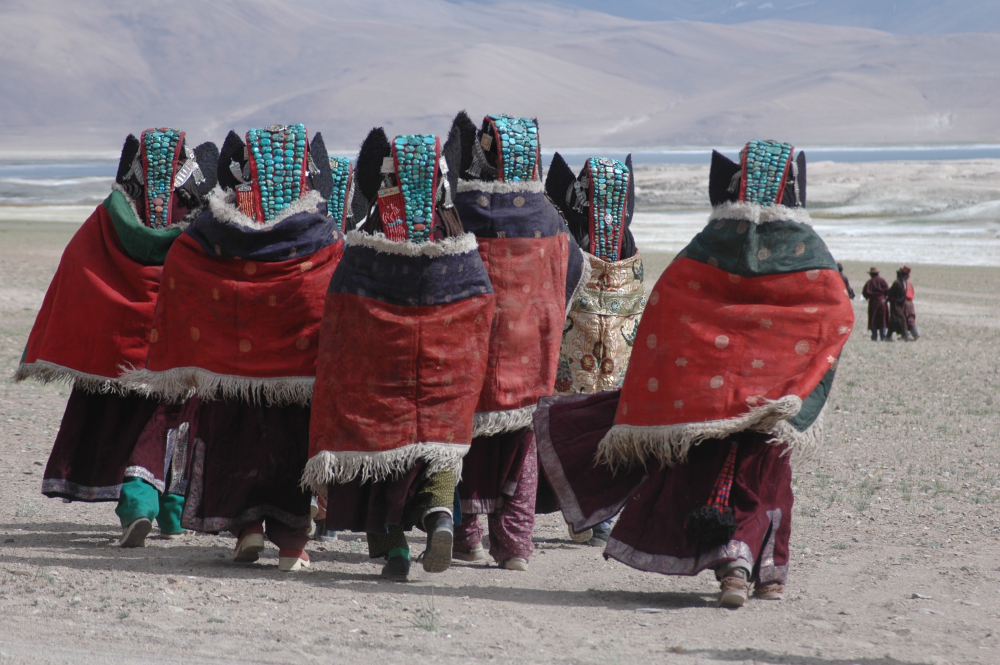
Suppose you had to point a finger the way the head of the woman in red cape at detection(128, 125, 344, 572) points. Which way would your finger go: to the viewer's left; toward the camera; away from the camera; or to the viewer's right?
away from the camera

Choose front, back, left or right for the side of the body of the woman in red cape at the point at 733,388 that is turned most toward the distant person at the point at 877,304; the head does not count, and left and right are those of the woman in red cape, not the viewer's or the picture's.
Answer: front

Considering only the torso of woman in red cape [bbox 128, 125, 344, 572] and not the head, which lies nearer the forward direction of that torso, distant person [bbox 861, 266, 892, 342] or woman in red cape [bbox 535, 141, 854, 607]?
the distant person

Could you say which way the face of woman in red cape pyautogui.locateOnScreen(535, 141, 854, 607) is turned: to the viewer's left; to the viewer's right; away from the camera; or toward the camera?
away from the camera

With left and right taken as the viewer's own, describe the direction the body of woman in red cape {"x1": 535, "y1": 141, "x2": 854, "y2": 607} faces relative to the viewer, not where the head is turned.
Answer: facing away from the viewer

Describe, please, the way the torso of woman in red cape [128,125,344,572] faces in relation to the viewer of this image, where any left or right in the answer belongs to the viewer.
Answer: facing away from the viewer

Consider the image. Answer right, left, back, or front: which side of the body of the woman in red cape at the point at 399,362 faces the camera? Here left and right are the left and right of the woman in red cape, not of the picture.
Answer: back

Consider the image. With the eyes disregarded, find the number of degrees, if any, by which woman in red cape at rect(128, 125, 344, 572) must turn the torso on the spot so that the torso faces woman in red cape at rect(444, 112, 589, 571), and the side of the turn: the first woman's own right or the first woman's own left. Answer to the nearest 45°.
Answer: approximately 90° to the first woman's own right

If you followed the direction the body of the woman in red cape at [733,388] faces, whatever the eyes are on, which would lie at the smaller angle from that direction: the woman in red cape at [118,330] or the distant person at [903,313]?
the distant person

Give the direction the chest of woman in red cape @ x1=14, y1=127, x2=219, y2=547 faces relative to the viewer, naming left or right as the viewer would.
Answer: facing away from the viewer

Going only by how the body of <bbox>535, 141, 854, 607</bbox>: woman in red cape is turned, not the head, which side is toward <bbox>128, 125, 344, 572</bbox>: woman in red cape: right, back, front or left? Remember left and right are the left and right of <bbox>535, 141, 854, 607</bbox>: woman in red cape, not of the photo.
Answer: left
